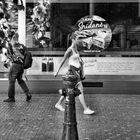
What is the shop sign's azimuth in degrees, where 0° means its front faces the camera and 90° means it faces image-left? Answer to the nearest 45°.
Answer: approximately 0°

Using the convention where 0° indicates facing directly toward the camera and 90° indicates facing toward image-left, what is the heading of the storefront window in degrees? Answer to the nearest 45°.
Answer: approximately 0°
